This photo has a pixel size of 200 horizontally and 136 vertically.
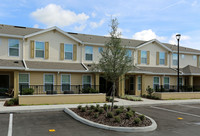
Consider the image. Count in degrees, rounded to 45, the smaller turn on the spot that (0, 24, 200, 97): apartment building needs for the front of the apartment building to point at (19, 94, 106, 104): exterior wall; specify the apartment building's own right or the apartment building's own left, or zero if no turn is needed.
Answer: approximately 45° to the apartment building's own right

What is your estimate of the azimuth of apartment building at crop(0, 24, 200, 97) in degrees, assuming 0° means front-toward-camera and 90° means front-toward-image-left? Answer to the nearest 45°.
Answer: approximately 315°

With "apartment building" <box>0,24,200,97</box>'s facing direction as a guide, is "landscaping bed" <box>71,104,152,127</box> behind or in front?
in front
